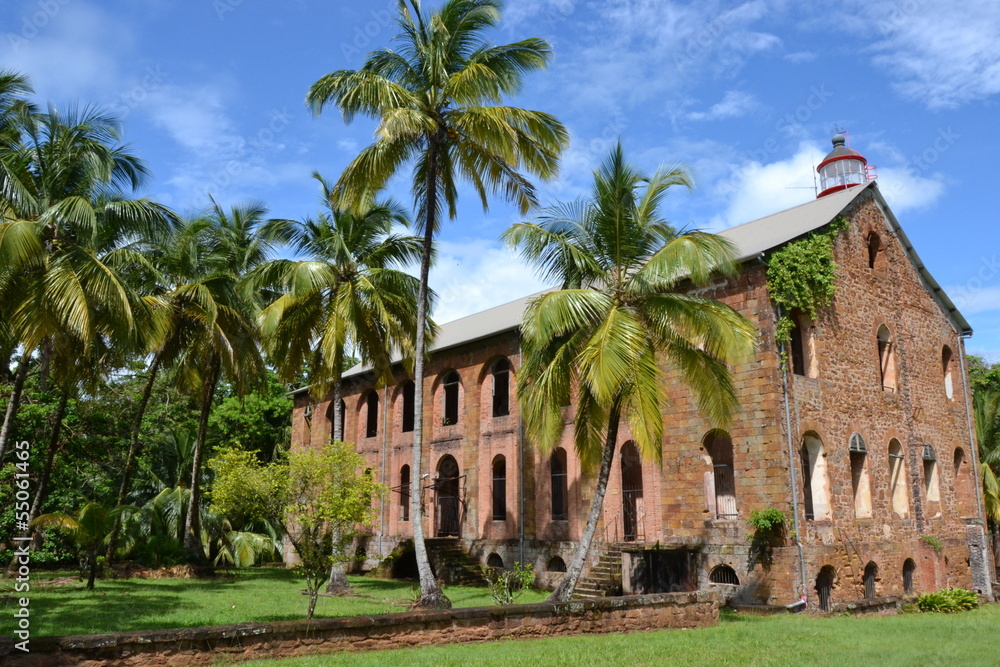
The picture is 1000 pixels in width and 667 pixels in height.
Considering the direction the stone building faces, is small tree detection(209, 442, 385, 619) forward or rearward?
forward

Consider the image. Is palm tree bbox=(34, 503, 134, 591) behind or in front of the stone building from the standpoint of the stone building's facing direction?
in front

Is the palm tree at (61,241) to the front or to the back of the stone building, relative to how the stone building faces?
to the front

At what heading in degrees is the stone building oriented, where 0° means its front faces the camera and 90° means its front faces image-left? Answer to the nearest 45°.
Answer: approximately 45°

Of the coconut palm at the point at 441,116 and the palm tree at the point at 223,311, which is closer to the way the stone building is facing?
the coconut palm

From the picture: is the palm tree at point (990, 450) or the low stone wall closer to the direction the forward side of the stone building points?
the low stone wall

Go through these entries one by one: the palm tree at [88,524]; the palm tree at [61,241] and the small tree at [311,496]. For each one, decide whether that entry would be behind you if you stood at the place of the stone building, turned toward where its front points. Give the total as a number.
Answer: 0

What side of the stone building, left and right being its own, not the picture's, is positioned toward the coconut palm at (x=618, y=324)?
front

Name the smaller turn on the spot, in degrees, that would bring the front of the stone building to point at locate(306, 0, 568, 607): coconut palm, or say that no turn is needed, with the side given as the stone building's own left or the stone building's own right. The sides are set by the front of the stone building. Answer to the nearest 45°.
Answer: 0° — it already faces it

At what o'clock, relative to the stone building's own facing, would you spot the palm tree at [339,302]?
The palm tree is roughly at 1 o'clock from the stone building.

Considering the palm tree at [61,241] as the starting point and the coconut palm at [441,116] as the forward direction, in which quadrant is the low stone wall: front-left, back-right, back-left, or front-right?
front-right

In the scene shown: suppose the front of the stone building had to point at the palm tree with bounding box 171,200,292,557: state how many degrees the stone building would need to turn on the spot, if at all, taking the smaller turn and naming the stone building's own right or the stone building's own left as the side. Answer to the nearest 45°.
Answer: approximately 45° to the stone building's own right

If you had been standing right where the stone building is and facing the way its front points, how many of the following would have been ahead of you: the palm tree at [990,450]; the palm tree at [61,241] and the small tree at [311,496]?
2

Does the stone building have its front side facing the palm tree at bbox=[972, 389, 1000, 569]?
no

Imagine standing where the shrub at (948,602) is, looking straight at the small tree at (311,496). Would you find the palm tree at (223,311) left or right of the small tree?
right
